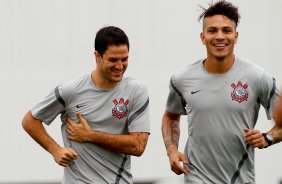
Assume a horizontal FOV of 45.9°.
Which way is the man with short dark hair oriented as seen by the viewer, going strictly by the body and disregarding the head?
toward the camera

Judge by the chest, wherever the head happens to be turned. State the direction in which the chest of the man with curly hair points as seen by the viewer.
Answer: toward the camera

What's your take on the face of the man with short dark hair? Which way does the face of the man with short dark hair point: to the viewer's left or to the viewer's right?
to the viewer's right

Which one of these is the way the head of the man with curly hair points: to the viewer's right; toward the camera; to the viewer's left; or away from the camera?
toward the camera

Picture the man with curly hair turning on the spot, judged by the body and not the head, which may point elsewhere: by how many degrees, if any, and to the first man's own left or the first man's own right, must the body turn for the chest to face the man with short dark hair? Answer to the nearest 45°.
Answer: approximately 90° to the first man's own right

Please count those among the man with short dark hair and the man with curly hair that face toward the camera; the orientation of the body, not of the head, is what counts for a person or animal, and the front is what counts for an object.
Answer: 2

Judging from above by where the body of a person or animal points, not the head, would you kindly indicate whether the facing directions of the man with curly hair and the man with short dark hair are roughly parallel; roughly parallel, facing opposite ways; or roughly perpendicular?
roughly parallel

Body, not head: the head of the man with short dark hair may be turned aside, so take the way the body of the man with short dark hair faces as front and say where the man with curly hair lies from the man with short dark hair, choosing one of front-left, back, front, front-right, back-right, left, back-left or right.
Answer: left
